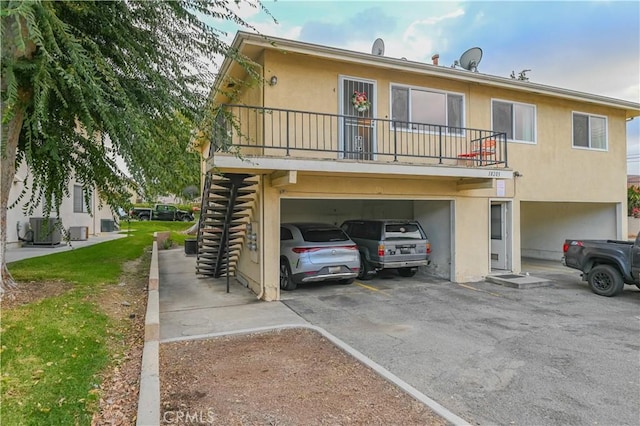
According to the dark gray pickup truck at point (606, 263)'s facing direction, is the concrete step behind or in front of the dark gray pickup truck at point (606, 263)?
behind

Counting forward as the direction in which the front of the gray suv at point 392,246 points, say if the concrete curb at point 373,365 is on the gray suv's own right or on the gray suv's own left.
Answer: on the gray suv's own left

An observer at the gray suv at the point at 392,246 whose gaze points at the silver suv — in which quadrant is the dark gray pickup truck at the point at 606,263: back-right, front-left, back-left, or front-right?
back-left

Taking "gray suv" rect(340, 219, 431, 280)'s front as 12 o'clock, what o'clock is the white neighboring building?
The white neighboring building is roughly at 11 o'clock from the gray suv.

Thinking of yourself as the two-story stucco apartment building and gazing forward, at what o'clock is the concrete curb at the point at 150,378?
The concrete curb is roughly at 2 o'clock from the two-story stucco apartment building.

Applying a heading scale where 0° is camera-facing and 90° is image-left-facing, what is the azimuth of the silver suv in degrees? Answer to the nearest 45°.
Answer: approximately 135°

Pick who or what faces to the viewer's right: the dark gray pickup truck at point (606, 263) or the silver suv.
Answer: the dark gray pickup truck

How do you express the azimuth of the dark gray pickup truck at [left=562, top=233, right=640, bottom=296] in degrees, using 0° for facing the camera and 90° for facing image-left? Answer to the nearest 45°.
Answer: approximately 270°

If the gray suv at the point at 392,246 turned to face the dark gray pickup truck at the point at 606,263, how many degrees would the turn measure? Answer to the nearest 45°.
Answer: approximately 135° to its right

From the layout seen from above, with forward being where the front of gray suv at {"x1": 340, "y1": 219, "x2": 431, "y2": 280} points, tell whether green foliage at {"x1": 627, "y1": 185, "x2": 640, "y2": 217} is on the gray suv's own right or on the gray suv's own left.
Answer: on the gray suv's own right
